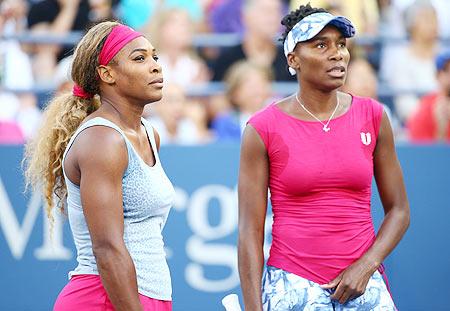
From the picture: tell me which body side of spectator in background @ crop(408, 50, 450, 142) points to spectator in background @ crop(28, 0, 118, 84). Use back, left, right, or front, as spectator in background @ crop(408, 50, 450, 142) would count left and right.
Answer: right

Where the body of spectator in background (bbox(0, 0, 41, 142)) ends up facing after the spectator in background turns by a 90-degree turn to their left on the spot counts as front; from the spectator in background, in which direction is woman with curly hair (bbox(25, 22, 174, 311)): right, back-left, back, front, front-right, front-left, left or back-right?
right

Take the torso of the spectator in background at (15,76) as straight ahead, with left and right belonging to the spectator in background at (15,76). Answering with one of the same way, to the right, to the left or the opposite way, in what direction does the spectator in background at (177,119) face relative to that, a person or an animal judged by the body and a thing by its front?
the same way

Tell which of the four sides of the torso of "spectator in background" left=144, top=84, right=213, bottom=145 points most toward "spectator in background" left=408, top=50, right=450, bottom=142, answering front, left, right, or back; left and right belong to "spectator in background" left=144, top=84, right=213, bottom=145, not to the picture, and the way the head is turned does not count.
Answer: left

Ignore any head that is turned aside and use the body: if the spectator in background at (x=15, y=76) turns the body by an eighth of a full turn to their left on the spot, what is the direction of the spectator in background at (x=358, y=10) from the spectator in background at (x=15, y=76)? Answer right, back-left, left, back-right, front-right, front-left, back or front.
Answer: front-left

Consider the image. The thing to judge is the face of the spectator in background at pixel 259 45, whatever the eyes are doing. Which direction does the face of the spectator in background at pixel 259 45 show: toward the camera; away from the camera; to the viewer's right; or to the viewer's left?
toward the camera

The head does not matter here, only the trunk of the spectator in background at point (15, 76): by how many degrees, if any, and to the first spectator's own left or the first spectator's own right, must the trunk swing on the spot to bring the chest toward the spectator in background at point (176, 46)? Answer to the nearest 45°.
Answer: approximately 90° to the first spectator's own left

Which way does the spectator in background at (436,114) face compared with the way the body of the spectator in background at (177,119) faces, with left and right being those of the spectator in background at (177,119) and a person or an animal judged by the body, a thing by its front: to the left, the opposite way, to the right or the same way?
the same way

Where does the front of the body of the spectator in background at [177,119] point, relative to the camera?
toward the camera

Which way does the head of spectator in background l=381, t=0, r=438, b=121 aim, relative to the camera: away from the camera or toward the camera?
toward the camera

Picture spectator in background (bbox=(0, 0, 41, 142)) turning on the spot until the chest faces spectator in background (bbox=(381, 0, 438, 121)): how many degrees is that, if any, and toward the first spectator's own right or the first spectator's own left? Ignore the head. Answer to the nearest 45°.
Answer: approximately 90° to the first spectator's own left

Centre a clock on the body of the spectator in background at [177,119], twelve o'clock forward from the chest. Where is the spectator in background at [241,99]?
the spectator in background at [241,99] is roughly at 9 o'clock from the spectator in background at [177,119].
